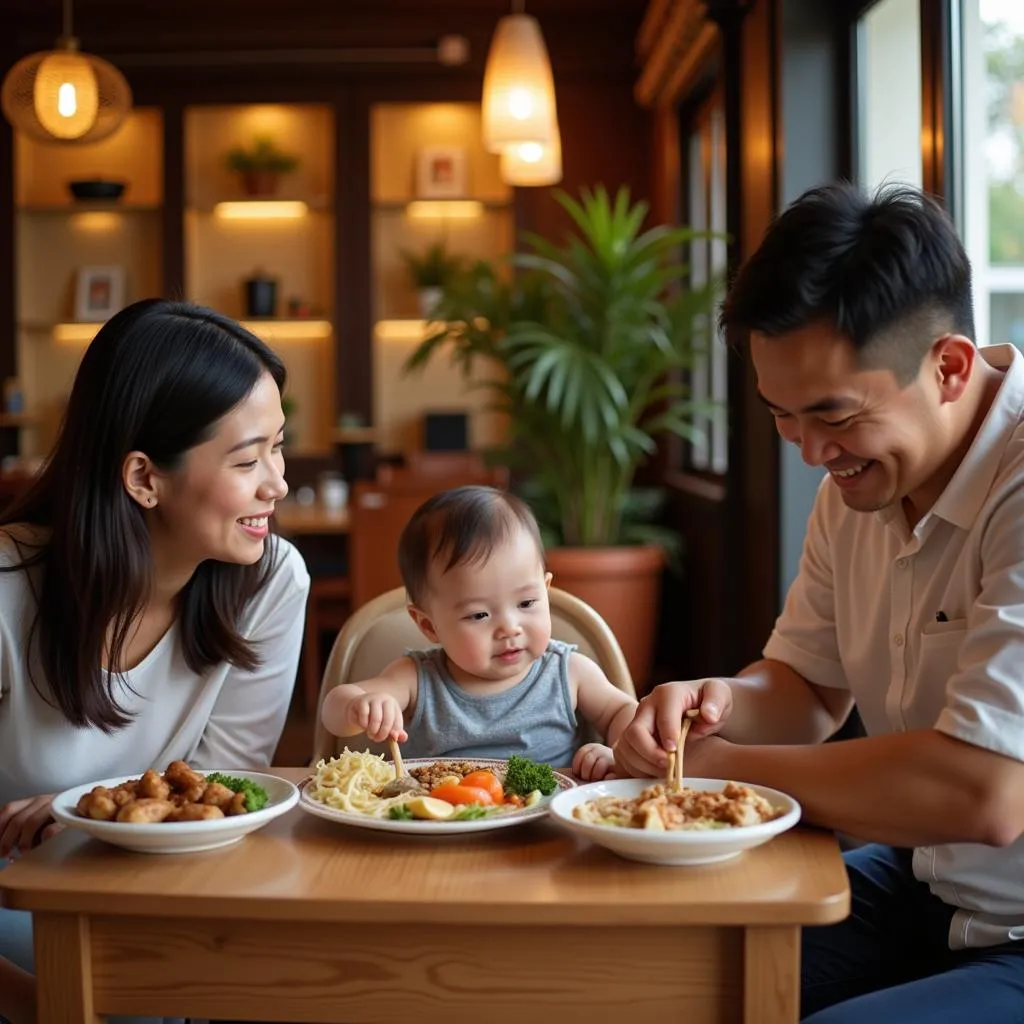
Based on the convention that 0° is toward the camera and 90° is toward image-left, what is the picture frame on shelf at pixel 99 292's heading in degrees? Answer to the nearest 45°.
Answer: approximately 0°

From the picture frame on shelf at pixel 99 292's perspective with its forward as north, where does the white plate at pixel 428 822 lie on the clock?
The white plate is roughly at 12 o'clock from the picture frame on shelf.

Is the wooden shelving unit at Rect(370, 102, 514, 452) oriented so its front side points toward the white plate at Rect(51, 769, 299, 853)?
yes

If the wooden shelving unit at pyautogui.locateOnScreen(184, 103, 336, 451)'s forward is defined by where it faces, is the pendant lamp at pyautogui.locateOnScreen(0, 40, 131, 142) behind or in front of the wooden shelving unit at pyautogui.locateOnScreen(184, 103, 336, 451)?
in front

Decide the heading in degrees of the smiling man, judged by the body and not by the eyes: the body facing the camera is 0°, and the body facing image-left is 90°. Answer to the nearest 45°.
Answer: approximately 45°

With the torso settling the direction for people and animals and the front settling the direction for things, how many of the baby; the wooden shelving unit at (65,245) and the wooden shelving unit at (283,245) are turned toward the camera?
3

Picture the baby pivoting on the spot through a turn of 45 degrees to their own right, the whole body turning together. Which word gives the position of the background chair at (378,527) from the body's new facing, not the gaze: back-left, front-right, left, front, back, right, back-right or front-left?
back-right

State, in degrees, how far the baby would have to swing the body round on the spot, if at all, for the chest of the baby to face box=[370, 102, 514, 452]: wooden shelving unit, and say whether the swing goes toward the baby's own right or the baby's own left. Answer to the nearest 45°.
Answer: approximately 180°

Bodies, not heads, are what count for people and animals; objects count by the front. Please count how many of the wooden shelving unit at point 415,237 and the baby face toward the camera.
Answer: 2

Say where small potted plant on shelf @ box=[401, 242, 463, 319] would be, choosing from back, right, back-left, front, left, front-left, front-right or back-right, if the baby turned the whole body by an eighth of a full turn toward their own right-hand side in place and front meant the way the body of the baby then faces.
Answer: back-right
